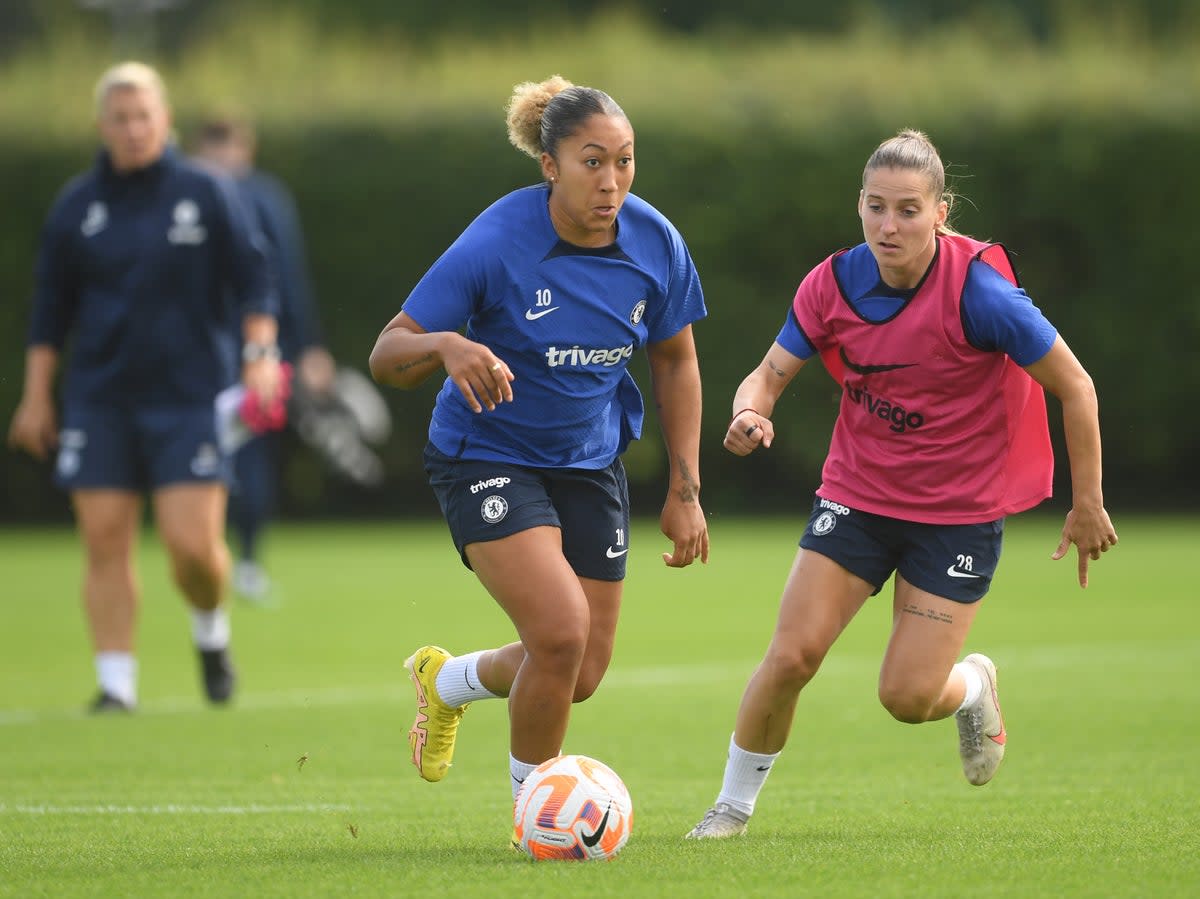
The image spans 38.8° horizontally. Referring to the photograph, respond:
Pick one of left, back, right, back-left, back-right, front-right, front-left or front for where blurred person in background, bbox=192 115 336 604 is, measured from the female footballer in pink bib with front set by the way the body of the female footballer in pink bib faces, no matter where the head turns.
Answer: right

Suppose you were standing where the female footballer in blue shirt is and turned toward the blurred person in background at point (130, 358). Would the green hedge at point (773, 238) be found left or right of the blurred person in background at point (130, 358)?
right

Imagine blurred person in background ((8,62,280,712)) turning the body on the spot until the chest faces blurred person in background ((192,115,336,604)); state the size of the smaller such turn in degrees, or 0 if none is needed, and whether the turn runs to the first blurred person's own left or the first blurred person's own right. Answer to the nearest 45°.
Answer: approximately 180°

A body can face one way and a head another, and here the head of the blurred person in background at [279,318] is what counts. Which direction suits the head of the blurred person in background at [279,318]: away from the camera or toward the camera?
toward the camera

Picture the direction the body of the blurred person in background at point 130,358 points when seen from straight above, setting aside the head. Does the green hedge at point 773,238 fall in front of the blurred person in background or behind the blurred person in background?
behind

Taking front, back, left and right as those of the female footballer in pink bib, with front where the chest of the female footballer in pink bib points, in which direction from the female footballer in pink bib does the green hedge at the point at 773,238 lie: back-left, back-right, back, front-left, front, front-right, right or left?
back-right

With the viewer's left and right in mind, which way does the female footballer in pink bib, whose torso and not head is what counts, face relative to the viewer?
facing the viewer and to the left of the viewer

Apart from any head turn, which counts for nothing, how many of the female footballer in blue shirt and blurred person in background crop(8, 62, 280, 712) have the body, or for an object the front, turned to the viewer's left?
0

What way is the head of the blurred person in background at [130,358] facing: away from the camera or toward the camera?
toward the camera

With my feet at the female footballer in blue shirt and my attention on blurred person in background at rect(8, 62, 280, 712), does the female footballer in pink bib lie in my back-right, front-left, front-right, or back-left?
back-right

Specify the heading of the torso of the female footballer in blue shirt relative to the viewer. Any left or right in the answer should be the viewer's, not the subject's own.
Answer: facing the viewer and to the right of the viewer

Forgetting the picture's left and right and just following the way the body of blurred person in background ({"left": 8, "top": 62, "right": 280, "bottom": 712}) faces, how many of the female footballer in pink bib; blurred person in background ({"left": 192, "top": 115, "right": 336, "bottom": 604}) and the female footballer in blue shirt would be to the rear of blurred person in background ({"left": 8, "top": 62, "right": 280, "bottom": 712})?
1

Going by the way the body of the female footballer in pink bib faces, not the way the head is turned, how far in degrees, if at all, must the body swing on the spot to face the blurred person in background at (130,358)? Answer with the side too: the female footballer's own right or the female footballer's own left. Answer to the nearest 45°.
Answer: approximately 90° to the female footballer's own right

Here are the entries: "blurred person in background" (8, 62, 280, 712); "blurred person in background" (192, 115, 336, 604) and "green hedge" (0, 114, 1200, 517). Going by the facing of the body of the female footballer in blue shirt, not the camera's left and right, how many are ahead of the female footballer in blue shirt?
0

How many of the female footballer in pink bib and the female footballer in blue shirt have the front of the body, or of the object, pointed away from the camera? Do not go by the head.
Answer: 0

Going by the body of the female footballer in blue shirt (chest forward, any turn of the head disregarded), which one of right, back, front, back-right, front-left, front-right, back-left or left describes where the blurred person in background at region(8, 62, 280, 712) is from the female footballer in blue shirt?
back

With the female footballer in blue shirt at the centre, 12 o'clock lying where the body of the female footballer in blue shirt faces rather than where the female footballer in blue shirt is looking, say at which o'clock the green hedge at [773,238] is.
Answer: The green hedge is roughly at 8 o'clock from the female footballer in blue shirt.

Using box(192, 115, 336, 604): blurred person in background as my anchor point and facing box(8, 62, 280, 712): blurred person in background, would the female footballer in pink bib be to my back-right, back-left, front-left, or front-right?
front-left

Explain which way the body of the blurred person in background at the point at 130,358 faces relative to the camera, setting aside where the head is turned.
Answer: toward the camera
